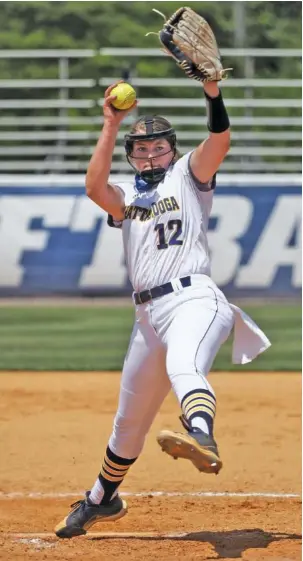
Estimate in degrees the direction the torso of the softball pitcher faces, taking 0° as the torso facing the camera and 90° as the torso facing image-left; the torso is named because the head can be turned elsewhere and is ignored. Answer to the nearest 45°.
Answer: approximately 45°

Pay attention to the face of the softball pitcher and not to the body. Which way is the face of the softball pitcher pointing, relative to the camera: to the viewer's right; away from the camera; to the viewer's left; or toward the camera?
toward the camera
